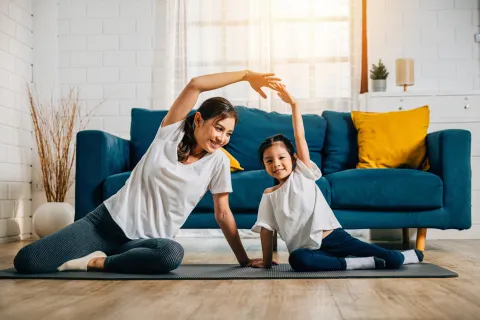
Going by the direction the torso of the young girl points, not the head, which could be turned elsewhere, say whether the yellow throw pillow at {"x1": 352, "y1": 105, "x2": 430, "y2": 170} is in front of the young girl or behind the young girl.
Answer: behind

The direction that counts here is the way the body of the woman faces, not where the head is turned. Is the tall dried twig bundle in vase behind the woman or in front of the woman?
behind

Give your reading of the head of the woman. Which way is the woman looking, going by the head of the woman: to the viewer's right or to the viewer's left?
to the viewer's right

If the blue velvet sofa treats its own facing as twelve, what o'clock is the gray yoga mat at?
The gray yoga mat is roughly at 1 o'clock from the blue velvet sofa.

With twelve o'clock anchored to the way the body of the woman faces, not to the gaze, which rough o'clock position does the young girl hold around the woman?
The young girl is roughly at 9 o'clock from the woman.

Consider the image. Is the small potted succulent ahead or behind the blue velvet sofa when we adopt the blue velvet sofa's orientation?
behind

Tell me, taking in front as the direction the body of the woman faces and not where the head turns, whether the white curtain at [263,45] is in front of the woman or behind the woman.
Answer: behind

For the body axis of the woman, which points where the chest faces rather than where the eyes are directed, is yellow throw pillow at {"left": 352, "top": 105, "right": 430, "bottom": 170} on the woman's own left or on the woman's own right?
on the woman's own left

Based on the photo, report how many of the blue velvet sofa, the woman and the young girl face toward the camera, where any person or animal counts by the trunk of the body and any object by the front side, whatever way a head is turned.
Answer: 3

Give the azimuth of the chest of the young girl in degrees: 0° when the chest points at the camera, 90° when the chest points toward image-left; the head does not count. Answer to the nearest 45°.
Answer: approximately 0°

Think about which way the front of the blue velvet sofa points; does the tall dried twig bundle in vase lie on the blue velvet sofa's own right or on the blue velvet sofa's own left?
on the blue velvet sofa's own right

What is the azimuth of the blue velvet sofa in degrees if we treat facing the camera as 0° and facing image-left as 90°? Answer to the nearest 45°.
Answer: approximately 0°
